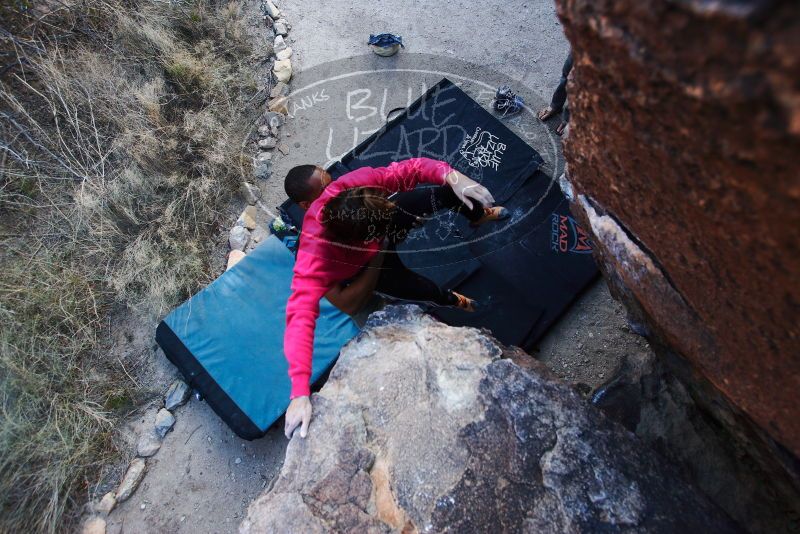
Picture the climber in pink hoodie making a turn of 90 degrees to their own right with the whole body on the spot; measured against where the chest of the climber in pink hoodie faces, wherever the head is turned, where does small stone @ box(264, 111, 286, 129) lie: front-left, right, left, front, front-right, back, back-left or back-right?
right

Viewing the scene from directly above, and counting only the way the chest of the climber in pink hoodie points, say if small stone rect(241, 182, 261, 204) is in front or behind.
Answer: behind

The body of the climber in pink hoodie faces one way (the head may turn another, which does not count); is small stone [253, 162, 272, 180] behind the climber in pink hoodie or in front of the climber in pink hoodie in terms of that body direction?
behind

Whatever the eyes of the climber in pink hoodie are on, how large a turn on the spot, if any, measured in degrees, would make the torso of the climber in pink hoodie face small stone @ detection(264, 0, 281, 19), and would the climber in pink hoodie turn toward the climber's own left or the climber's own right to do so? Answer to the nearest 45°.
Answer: approximately 180°
